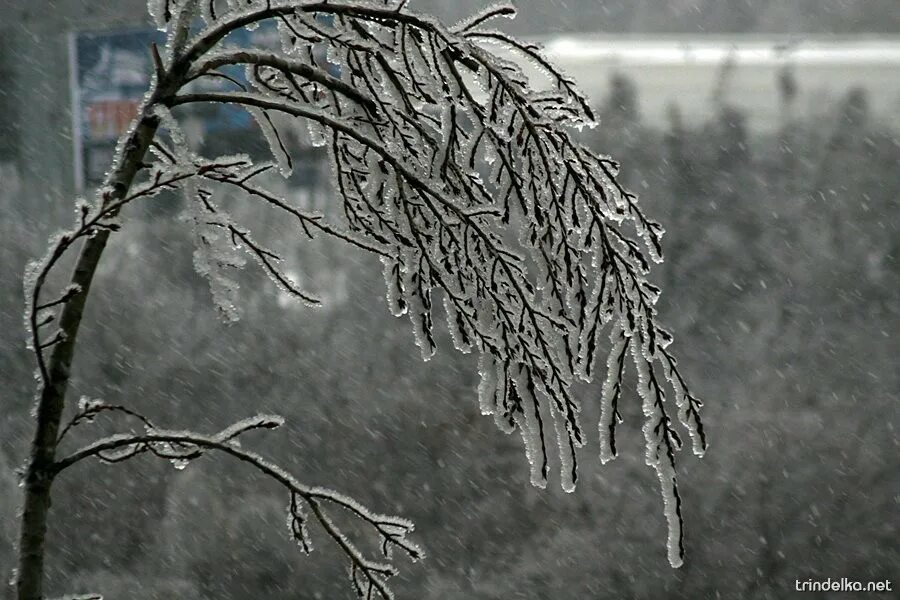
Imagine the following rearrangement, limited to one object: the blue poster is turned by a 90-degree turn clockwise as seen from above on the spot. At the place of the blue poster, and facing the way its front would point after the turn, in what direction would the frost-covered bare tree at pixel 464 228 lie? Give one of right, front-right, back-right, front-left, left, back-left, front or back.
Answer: left

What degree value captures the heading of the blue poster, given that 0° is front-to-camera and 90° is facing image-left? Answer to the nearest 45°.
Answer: approximately 0°
